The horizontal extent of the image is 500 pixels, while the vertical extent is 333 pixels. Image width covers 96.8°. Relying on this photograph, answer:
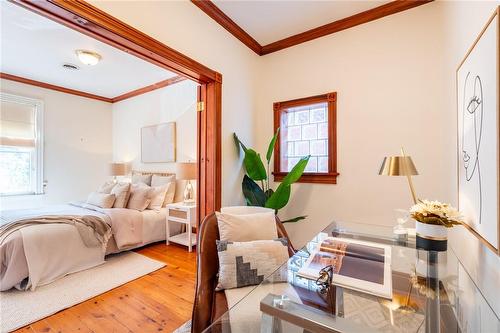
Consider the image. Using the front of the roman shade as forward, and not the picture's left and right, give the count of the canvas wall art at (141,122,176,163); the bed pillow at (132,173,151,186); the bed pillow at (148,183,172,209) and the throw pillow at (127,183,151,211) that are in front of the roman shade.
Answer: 4

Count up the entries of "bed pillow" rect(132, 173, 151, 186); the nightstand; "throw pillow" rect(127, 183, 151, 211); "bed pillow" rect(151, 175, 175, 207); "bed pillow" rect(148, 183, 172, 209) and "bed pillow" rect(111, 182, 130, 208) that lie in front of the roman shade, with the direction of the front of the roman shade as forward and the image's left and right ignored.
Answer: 6

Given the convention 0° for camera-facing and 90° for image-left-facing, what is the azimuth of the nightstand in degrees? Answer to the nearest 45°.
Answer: approximately 45°

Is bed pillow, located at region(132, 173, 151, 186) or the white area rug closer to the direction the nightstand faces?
the white area rug

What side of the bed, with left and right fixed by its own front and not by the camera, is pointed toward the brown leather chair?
left

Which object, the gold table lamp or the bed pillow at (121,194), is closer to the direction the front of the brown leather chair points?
the gold table lamp

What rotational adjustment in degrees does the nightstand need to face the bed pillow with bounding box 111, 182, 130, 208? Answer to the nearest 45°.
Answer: approximately 90° to its right

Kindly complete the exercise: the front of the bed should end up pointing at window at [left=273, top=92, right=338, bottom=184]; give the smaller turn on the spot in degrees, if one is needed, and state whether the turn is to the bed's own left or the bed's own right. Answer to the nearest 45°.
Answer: approximately 90° to the bed's own left

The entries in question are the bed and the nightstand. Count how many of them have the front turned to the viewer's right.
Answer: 0

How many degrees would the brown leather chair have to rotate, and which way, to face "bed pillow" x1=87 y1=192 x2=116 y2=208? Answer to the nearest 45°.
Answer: approximately 180°

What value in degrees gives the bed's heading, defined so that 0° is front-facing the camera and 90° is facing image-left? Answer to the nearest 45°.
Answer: approximately 45°

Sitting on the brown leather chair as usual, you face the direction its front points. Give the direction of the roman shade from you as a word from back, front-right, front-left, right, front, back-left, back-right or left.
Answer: back

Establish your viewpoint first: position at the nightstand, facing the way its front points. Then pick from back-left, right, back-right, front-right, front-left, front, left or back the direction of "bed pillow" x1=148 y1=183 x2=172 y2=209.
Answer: right

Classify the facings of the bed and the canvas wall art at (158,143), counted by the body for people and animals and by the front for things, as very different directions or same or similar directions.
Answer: same or similar directions

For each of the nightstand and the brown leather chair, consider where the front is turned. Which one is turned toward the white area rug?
the nightstand

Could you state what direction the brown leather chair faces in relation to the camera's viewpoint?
facing the viewer and to the right of the viewer

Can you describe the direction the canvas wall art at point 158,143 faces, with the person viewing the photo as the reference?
facing the viewer and to the left of the viewer

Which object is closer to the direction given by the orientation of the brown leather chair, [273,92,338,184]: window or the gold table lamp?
the gold table lamp

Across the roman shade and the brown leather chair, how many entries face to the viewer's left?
0

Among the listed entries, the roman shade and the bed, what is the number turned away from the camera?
0
